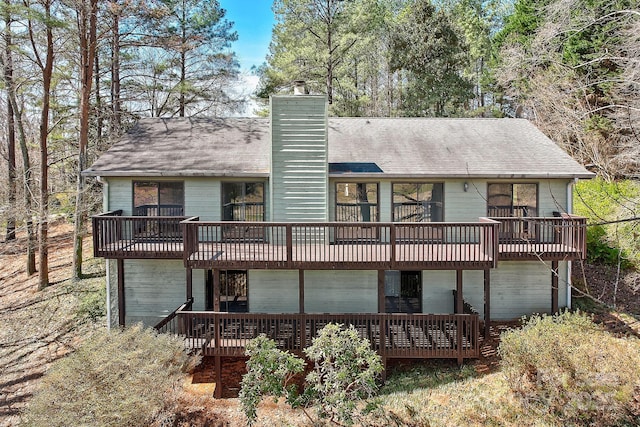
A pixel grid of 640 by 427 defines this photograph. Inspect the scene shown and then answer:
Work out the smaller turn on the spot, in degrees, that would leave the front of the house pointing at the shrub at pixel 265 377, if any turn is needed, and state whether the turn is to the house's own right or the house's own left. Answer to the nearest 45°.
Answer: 0° — it already faces it

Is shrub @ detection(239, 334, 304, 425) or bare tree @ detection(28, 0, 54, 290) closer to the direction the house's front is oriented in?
the shrub

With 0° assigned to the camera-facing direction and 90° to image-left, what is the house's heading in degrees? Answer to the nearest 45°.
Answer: approximately 180°

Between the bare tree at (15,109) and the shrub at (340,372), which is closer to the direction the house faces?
the shrub
